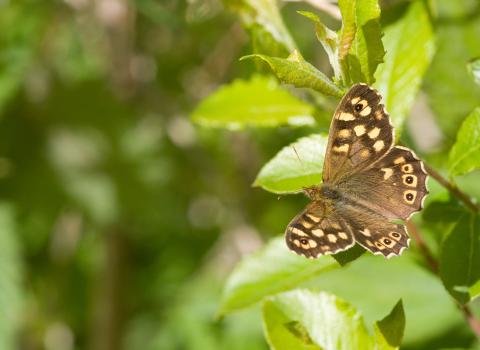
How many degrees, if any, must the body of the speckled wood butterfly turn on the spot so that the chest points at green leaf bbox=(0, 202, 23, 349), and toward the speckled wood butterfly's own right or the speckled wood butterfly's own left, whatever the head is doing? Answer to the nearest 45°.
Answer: approximately 45° to the speckled wood butterfly's own right

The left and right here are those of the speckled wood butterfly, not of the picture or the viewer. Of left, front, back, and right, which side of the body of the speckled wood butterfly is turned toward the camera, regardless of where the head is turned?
left
